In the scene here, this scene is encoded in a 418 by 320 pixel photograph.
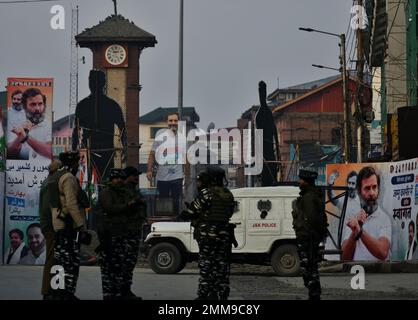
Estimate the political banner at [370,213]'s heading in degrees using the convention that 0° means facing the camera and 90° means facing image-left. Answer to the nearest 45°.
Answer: approximately 45°

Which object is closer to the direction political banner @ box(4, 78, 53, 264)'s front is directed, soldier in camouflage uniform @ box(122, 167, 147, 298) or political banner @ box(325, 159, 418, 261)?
the soldier in camouflage uniform

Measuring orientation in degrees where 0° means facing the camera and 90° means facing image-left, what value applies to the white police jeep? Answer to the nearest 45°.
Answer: approximately 90°

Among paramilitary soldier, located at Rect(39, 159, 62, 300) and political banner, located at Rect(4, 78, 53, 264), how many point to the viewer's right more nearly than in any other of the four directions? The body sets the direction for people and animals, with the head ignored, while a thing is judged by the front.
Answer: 1

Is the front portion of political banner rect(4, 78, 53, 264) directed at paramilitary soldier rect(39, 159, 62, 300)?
yes

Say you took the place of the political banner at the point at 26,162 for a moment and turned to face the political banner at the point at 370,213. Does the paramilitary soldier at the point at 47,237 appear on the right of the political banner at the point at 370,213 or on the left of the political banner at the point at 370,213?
right
